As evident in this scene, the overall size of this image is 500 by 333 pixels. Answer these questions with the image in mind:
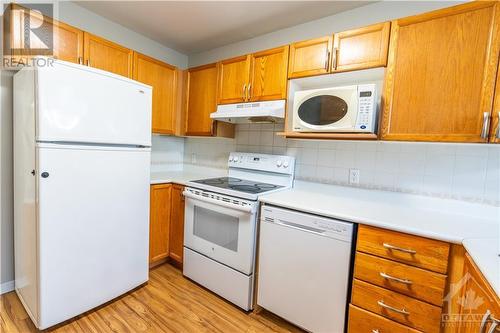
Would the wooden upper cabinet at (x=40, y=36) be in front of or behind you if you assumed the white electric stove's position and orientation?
in front

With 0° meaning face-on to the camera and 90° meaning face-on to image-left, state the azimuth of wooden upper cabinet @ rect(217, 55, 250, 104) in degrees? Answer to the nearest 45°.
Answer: approximately 45°

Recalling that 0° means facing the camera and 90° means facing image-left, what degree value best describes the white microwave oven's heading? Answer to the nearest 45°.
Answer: approximately 0°

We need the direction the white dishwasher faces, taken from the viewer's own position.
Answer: facing the viewer and to the left of the viewer
